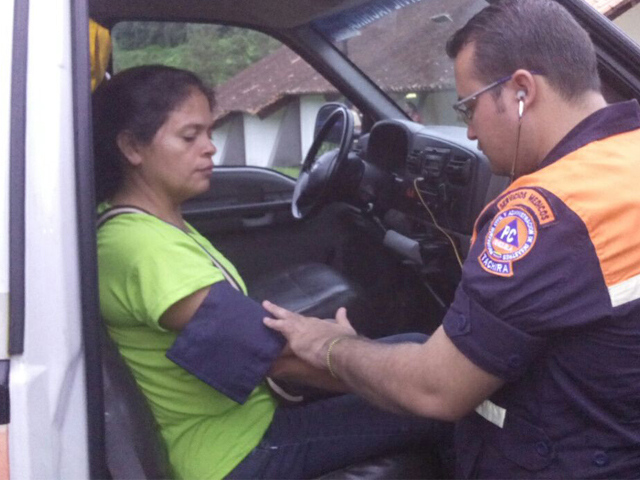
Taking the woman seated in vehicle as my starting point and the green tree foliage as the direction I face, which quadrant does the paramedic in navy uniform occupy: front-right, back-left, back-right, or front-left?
back-right

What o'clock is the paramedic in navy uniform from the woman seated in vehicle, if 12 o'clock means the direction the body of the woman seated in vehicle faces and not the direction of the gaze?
The paramedic in navy uniform is roughly at 1 o'clock from the woman seated in vehicle.

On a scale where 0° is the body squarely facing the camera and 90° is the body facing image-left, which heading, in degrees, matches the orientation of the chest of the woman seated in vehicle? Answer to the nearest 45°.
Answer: approximately 270°

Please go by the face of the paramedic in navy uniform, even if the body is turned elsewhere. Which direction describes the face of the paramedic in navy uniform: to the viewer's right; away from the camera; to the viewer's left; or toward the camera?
to the viewer's left

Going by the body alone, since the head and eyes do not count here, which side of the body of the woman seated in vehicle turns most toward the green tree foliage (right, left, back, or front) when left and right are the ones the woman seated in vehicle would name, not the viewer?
left

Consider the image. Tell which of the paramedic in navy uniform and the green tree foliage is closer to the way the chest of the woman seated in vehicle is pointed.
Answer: the paramedic in navy uniform
